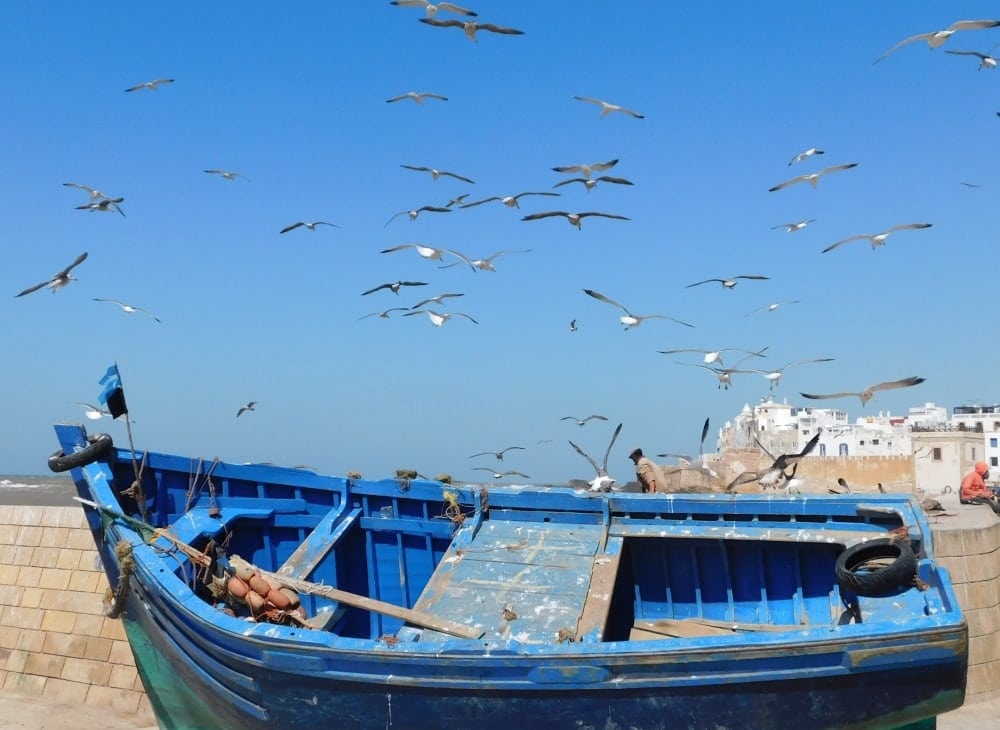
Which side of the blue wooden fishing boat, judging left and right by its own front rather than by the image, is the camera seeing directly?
left

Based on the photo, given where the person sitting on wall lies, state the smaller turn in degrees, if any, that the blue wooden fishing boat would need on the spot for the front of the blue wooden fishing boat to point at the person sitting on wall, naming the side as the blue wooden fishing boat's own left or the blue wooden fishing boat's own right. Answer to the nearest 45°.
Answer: approximately 135° to the blue wooden fishing boat's own right
